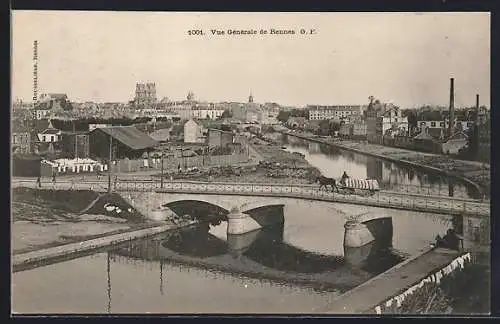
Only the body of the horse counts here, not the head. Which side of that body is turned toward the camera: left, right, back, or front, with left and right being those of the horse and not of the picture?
left
